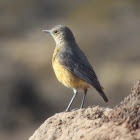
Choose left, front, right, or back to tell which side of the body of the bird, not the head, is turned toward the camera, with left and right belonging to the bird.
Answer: left
